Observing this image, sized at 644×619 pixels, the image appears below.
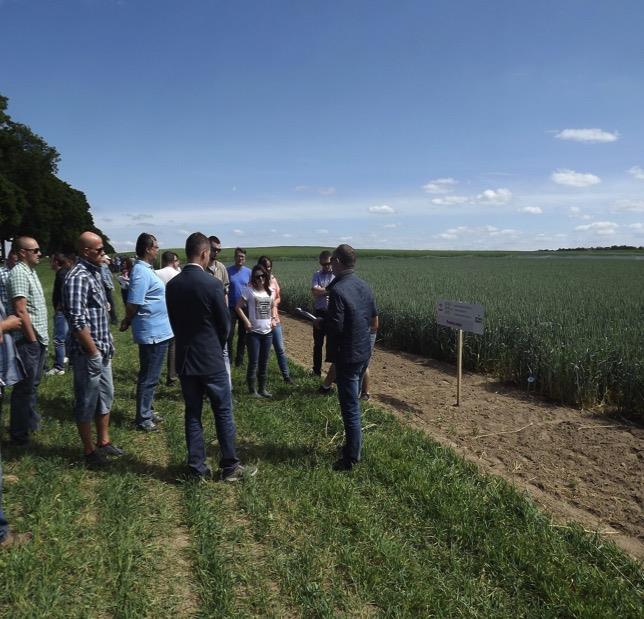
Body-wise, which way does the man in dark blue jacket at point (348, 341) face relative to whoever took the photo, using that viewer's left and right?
facing away from the viewer and to the left of the viewer

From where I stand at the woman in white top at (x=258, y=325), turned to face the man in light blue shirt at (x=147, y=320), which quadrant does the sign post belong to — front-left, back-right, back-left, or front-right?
back-left

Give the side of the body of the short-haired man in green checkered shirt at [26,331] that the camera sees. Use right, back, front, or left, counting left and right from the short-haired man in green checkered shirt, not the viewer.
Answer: right

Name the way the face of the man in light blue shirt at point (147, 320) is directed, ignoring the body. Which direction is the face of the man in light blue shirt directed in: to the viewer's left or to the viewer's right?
to the viewer's right

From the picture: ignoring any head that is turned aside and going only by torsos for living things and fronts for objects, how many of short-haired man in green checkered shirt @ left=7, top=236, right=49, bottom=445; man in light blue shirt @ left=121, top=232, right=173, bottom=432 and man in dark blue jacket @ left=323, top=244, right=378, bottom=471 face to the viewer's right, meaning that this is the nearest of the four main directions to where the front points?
2

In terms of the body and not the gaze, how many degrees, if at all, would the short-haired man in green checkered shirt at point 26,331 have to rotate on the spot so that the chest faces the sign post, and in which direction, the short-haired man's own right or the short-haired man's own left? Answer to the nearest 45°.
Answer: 0° — they already face it

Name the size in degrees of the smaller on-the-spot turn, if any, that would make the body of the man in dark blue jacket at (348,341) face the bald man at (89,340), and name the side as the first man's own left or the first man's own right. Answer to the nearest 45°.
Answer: approximately 45° to the first man's own left

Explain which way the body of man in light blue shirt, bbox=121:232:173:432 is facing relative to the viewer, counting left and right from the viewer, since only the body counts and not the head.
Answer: facing to the right of the viewer

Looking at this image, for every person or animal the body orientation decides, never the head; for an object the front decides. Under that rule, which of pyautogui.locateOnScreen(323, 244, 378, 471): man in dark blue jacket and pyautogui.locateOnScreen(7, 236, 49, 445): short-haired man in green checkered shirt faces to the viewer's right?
the short-haired man in green checkered shirt

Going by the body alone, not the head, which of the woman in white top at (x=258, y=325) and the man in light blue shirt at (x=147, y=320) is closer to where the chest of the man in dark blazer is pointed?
the woman in white top

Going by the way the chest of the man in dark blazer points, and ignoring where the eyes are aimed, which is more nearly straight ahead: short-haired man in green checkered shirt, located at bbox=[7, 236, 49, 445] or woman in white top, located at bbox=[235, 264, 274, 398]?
the woman in white top

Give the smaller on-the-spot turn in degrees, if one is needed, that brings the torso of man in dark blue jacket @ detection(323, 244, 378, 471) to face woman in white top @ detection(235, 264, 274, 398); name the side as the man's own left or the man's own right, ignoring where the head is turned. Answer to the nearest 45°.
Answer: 0° — they already face them

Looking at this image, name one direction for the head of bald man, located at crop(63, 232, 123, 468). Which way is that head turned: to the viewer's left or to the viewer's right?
to the viewer's right

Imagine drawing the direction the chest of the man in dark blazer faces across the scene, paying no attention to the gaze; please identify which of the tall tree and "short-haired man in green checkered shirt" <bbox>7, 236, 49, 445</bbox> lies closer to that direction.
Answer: the tall tree

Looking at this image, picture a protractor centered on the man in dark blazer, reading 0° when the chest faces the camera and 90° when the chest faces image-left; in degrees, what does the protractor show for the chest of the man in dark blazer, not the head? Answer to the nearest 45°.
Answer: approximately 225°
